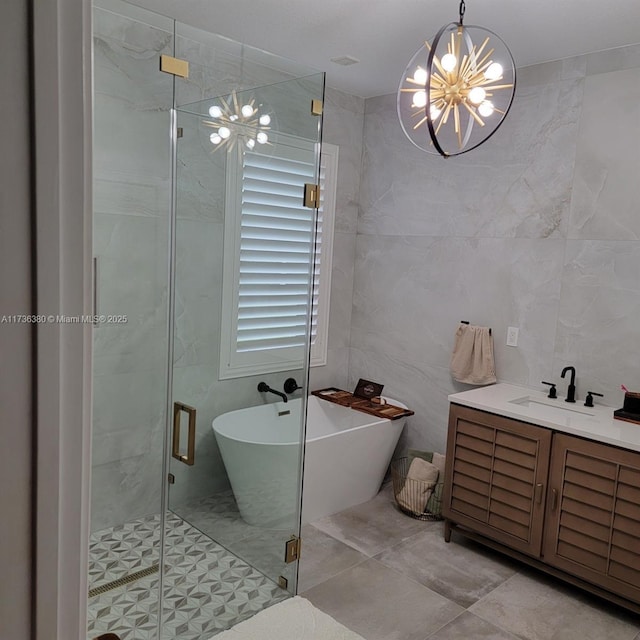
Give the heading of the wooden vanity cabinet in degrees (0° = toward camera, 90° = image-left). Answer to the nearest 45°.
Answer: approximately 45°

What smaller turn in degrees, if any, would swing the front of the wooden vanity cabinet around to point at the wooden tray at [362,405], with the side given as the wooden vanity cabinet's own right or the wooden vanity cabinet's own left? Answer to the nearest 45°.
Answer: approximately 90° to the wooden vanity cabinet's own right

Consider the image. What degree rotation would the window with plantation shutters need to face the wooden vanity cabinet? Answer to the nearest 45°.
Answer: approximately 45° to its left

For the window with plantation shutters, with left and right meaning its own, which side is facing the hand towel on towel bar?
left

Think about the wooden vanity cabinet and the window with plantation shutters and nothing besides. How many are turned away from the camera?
0

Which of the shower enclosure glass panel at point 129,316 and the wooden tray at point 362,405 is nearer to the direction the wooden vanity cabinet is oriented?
the shower enclosure glass panel

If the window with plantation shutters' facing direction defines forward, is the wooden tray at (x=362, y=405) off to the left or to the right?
on its left

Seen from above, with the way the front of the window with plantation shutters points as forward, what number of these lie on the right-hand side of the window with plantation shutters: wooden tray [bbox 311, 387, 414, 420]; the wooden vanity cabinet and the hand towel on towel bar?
0

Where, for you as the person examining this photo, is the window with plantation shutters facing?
facing the viewer and to the right of the viewer

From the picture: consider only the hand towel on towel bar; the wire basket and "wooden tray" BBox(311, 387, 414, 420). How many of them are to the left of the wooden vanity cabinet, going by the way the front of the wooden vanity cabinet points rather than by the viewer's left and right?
0

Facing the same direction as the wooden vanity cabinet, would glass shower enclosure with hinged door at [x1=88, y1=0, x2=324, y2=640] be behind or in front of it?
in front

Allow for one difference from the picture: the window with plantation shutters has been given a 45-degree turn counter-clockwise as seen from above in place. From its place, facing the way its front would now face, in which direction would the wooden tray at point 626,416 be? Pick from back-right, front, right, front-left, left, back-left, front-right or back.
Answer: front
